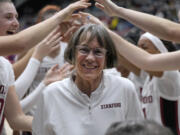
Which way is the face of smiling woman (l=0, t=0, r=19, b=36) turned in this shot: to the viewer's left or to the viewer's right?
to the viewer's right

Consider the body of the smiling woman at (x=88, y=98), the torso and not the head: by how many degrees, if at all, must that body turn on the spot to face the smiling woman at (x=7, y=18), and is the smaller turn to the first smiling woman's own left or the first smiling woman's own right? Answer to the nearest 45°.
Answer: approximately 135° to the first smiling woman's own right

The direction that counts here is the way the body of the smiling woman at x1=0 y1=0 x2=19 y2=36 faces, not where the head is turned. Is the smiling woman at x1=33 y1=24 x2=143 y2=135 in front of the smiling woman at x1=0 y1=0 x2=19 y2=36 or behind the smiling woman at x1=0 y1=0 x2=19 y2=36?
in front

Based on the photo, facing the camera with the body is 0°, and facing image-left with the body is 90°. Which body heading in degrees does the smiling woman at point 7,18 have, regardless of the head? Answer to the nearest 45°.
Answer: approximately 315°

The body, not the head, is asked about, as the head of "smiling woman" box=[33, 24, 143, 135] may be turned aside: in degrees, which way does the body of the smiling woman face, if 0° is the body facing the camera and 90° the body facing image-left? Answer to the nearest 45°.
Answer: approximately 0°

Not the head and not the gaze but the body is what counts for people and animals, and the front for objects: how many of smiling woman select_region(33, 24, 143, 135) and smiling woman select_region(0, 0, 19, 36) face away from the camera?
0
